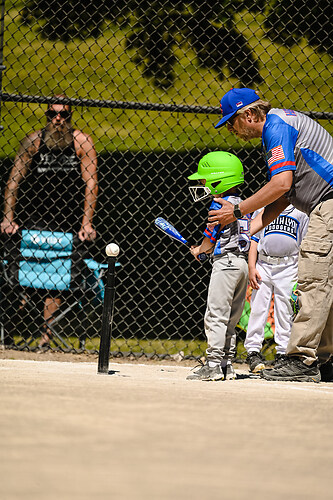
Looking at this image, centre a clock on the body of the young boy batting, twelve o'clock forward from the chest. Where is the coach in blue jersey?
The coach in blue jersey is roughly at 7 o'clock from the young boy batting.

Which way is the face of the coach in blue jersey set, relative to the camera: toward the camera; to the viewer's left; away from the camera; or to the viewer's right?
to the viewer's left

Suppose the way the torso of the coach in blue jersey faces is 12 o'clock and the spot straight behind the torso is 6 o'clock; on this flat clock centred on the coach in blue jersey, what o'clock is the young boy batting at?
The young boy batting is roughly at 1 o'clock from the coach in blue jersey.

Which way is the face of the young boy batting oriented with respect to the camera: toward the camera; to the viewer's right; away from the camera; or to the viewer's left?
to the viewer's left

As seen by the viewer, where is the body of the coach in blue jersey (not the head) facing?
to the viewer's left

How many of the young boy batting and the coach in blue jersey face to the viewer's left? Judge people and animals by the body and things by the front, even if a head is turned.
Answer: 2

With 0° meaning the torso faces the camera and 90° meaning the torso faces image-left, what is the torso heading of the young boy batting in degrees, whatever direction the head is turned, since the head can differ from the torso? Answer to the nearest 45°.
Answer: approximately 90°
